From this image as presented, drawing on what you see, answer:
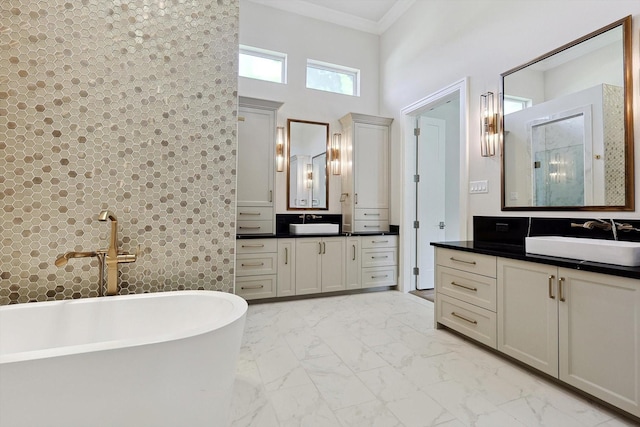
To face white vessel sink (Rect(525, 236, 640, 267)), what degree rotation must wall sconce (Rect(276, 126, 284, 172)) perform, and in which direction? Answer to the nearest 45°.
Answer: approximately 45° to its left

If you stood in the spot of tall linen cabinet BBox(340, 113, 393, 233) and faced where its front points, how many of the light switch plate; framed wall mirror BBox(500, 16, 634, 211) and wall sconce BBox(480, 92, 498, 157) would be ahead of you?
3

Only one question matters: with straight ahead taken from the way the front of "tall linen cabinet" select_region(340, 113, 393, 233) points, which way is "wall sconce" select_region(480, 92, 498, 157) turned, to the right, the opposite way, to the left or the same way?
to the right

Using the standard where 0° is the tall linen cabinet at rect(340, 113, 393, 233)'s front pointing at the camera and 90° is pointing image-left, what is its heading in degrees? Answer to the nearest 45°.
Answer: approximately 315°

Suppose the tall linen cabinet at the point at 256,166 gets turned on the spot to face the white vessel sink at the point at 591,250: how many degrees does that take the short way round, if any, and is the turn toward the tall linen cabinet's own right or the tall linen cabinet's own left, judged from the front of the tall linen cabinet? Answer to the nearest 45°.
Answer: approximately 45° to the tall linen cabinet's own left

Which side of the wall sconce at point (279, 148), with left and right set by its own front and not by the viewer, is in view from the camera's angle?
front

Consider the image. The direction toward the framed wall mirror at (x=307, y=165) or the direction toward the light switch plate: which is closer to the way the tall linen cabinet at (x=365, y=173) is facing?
the light switch plate

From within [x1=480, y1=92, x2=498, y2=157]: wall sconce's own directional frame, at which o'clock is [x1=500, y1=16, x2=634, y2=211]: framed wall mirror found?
The framed wall mirror is roughly at 9 o'clock from the wall sconce.

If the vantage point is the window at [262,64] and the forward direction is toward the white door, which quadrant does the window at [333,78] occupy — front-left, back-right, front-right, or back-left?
front-left

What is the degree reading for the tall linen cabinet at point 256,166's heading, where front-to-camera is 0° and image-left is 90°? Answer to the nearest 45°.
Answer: approximately 0°

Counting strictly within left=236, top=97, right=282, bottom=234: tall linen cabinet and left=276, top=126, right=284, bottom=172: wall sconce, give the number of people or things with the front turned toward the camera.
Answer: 2

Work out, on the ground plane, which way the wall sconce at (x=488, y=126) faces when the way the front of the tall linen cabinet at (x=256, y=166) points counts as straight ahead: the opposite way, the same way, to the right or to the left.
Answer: to the right
